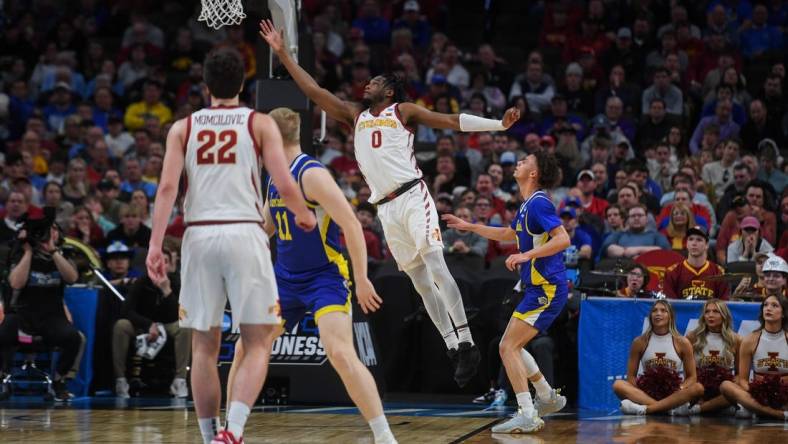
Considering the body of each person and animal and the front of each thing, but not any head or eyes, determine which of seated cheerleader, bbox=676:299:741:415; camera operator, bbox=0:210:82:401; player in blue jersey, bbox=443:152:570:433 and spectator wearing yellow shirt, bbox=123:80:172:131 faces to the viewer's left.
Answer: the player in blue jersey

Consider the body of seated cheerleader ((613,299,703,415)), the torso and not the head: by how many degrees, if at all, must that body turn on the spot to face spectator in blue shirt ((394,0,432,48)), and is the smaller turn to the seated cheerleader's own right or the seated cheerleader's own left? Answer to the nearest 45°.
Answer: approximately 135° to the seated cheerleader's own right

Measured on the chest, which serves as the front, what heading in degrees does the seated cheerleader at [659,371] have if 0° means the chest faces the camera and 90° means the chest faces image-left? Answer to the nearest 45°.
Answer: approximately 0°

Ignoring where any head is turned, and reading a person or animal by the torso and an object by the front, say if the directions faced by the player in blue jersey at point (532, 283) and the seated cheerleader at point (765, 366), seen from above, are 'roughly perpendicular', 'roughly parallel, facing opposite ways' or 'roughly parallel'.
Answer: roughly perpendicular

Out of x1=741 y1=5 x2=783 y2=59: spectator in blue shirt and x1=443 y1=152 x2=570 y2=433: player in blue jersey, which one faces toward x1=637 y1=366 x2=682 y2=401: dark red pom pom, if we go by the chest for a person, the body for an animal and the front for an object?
the spectator in blue shirt

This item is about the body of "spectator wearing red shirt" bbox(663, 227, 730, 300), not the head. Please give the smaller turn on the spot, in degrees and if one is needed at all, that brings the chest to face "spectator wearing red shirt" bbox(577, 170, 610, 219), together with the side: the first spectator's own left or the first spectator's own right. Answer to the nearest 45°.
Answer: approximately 135° to the first spectator's own right

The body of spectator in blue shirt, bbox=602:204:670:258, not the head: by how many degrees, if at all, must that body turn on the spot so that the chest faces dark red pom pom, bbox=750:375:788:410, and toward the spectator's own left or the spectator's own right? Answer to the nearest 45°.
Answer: approximately 45° to the spectator's own left

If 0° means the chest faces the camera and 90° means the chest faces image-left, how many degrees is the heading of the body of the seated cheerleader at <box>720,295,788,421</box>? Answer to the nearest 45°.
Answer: approximately 0°

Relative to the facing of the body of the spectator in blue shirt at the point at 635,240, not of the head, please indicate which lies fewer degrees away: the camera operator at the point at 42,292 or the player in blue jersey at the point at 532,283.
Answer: the player in blue jersey

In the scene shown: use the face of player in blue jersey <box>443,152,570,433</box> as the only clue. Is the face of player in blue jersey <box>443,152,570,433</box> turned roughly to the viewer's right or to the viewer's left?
to the viewer's left
